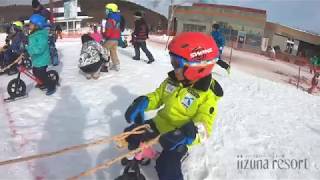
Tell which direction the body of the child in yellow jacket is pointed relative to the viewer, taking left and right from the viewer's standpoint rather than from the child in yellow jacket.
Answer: facing the viewer and to the left of the viewer

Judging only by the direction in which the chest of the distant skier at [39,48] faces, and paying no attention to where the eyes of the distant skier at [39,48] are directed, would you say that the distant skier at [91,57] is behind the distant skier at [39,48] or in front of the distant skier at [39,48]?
behind

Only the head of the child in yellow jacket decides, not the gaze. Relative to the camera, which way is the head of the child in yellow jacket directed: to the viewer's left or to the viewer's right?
to the viewer's left

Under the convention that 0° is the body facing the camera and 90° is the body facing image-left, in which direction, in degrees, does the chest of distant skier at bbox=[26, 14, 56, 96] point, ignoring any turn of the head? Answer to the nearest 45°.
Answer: approximately 90°

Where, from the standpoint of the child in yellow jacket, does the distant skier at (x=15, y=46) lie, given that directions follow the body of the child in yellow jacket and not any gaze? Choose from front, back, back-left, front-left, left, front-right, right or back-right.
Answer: right

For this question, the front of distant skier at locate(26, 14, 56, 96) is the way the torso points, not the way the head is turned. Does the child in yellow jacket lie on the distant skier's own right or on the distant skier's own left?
on the distant skier's own left

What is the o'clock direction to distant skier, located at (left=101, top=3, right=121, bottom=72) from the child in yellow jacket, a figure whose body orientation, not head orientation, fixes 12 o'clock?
The distant skier is roughly at 4 o'clock from the child in yellow jacket.
